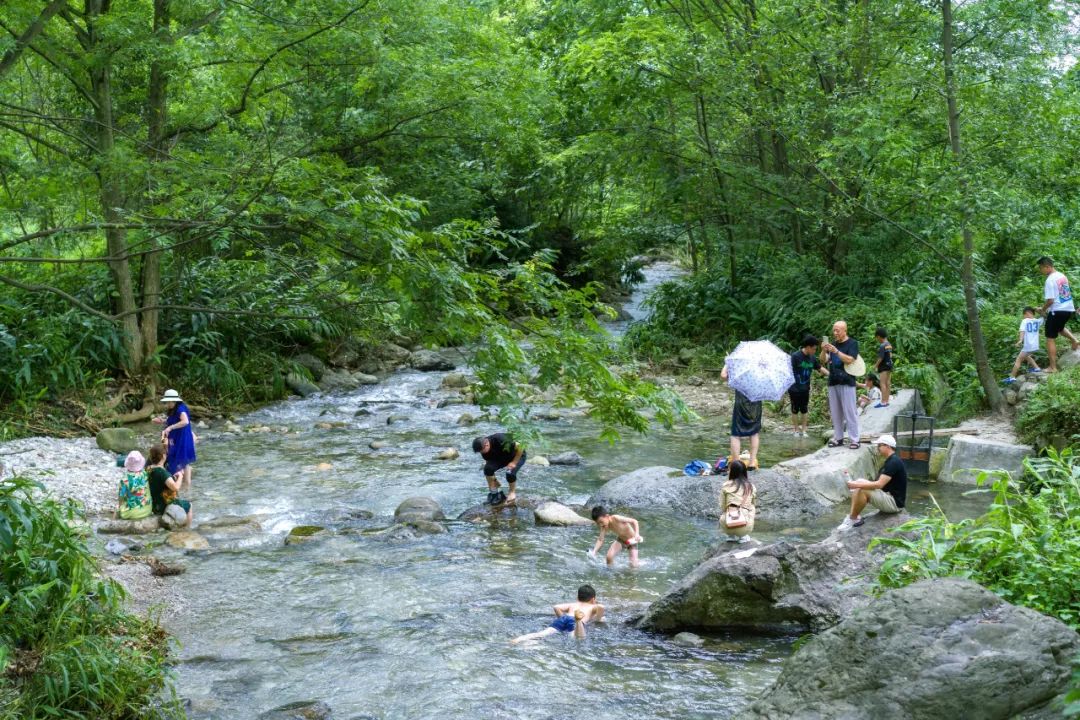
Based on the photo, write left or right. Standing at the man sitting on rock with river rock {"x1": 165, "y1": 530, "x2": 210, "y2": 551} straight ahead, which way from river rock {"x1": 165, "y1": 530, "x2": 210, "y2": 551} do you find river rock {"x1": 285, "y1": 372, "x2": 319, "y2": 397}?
right

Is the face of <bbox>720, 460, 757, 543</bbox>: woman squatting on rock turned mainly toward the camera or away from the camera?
away from the camera

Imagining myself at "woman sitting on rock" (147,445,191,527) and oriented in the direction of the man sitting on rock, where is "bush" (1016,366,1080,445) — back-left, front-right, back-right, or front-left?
front-left

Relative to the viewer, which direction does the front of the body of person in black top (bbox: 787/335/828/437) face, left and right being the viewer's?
facing the viewer and to the right of the viewer

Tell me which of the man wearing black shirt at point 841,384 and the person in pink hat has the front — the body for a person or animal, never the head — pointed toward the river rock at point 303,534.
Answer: the man wearing black shirt

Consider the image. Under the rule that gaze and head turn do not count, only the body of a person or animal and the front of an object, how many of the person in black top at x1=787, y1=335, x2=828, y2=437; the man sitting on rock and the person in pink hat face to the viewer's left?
1

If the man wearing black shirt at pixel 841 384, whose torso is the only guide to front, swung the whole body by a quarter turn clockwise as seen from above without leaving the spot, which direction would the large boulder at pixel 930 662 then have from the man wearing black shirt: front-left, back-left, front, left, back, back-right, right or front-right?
back-left

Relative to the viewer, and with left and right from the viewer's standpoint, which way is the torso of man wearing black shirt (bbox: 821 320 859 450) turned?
facing the viewer and to the left of the viewer

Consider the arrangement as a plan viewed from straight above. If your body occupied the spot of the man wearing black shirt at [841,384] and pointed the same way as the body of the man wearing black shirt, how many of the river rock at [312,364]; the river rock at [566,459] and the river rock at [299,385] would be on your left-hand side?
0

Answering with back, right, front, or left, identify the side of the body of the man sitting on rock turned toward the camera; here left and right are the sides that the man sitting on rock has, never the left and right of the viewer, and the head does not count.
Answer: left

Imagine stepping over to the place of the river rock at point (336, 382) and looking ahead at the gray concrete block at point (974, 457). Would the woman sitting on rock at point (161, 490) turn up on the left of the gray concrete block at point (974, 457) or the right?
right

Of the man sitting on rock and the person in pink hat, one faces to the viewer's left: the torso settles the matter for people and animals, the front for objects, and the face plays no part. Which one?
the man sitting on rock
